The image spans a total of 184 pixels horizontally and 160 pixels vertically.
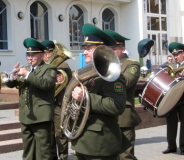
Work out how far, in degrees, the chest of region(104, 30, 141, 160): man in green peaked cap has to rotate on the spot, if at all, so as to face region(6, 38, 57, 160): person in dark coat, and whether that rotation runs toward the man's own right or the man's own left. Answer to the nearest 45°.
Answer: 0° — they already face them

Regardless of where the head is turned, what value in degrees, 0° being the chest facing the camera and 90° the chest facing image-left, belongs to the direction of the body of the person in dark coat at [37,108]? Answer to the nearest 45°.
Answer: approximately 45°

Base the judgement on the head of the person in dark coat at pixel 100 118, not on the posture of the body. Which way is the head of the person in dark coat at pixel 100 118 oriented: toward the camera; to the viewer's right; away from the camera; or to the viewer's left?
to the viewer's left

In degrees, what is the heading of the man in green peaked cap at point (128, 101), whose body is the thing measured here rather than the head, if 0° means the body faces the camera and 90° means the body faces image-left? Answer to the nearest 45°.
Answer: approximately 90°

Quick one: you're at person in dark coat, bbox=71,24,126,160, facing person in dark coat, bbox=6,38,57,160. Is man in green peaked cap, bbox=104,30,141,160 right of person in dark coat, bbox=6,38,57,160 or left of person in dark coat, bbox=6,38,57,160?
right

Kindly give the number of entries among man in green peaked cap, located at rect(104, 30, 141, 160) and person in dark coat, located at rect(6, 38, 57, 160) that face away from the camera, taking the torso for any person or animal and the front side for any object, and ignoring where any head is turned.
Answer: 0
